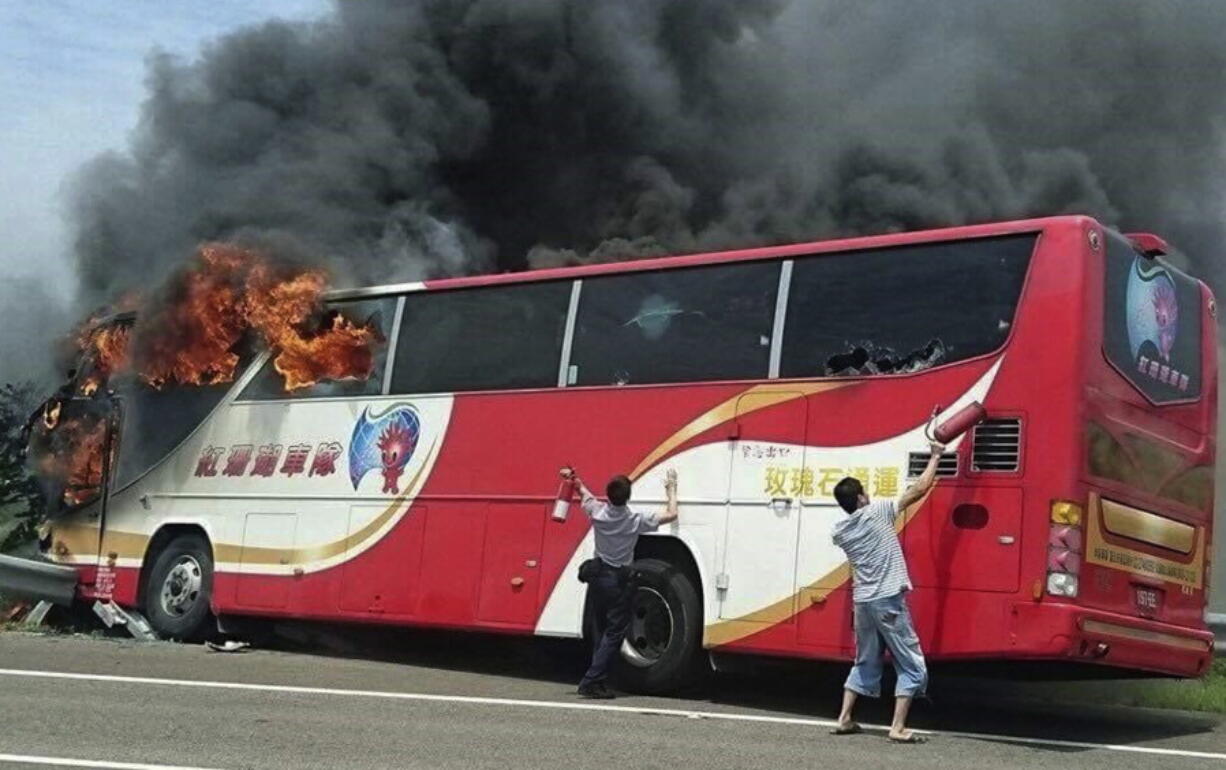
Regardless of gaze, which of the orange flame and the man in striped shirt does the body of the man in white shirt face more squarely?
the orange flame

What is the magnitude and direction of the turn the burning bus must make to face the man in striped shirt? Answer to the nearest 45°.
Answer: approximately 180°

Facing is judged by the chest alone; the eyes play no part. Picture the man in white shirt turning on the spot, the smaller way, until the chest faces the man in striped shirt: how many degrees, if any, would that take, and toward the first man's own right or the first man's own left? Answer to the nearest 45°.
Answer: approximately 135° to the first man's own right

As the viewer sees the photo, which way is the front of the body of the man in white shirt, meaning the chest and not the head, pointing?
away from the camera

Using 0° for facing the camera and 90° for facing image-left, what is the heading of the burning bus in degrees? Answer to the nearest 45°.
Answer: approximately 135°

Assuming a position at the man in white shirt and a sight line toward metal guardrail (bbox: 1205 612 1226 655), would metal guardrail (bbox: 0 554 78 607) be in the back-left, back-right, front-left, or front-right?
back-left

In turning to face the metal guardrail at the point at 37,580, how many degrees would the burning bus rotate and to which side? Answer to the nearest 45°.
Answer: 0° — it already faces it

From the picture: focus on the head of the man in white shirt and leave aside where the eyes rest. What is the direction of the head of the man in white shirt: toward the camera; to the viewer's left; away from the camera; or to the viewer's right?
away from the camera

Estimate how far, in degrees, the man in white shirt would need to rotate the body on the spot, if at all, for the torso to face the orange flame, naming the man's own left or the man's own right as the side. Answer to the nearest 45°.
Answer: approximately 45° to the man's own left
